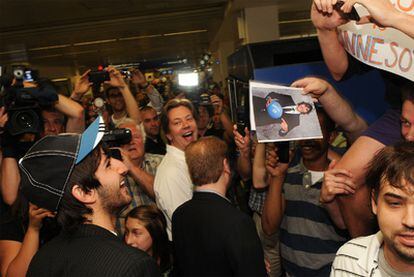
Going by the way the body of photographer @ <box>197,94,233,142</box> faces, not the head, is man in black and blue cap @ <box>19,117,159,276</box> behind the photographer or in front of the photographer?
in front

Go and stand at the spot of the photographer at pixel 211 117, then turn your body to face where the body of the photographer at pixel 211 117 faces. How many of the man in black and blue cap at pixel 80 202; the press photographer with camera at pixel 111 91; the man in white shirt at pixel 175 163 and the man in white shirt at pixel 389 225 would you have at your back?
0

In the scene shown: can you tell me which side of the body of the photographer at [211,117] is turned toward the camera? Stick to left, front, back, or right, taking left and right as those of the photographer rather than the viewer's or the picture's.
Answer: front

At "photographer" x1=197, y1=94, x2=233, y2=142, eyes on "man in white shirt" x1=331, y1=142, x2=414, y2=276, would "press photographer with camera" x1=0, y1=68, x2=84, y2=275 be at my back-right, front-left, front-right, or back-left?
front-right

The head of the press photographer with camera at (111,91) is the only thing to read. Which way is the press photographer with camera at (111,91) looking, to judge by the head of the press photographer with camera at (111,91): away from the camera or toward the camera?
toward the camera

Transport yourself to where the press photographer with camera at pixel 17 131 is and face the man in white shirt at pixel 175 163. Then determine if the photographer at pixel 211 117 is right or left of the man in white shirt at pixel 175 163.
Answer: left

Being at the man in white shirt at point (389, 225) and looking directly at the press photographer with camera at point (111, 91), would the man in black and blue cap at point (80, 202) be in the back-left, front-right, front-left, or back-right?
front-left

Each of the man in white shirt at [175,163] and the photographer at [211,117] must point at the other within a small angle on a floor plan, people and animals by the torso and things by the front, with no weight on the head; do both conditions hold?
no

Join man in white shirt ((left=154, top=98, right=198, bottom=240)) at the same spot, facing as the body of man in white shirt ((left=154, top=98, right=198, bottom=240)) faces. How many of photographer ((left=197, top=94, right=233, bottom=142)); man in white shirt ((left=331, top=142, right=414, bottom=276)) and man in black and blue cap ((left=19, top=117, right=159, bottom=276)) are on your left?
1

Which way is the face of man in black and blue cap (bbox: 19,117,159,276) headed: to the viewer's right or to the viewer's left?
to the viewer's right

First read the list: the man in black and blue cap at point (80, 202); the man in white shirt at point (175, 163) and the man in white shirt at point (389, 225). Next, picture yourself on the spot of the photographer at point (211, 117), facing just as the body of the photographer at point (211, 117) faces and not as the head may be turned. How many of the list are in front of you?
3

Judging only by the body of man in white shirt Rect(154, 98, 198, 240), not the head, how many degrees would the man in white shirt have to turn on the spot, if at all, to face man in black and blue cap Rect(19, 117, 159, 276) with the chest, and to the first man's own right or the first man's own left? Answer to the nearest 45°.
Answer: approximately 90° to the first man's own right

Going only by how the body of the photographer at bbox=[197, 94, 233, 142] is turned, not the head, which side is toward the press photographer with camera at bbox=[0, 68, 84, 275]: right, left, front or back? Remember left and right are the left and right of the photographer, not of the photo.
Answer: front

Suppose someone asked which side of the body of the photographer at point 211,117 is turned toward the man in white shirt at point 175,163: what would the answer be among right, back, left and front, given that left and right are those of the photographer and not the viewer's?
front
